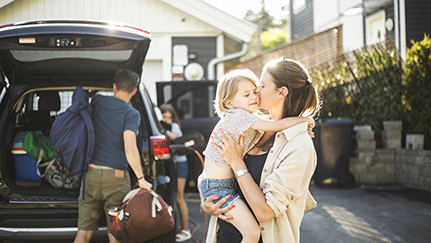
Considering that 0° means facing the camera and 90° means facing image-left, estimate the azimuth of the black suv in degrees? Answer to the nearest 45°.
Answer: approximately 180°

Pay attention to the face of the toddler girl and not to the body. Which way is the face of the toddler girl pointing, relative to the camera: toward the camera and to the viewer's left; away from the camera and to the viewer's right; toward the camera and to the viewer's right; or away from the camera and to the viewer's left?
toward the camera and to the viewer's right

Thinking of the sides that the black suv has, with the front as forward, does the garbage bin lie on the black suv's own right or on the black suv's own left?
on the black suv's own right

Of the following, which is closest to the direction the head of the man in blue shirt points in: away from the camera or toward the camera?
away from the camera

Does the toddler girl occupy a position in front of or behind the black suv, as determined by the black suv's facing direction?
behind

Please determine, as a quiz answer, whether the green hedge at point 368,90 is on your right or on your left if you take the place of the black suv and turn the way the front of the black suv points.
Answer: on your right

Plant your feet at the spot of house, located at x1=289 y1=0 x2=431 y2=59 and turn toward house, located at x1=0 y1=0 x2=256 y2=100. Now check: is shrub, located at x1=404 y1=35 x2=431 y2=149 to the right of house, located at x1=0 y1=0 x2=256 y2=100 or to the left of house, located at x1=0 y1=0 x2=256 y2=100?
left

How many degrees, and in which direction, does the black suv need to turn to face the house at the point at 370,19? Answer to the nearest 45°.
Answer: approximately 45° to its right

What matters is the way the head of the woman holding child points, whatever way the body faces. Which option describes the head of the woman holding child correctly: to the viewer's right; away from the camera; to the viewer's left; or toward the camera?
to the viewer's left

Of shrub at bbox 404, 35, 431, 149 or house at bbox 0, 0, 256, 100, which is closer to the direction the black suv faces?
the house
